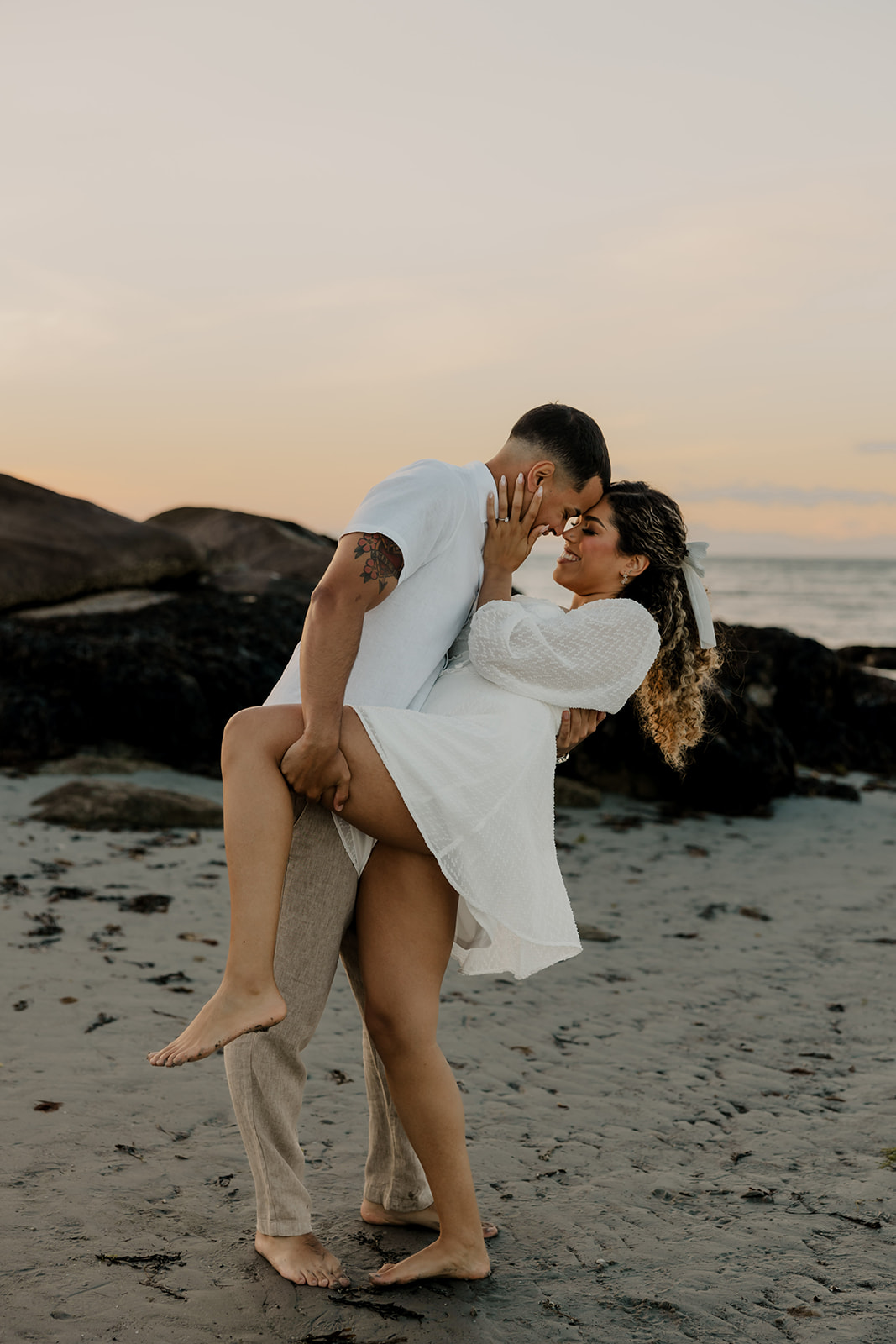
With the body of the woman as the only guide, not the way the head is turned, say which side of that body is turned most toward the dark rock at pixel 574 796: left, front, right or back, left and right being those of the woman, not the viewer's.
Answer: right

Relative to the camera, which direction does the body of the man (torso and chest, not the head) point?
to the viewer's right

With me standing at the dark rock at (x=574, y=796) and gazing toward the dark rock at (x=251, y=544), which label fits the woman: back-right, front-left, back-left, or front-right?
back-left

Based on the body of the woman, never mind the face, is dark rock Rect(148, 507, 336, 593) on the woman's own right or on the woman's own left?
on the woman's own right

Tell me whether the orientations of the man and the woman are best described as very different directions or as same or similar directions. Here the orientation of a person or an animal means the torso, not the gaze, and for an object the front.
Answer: very different directions

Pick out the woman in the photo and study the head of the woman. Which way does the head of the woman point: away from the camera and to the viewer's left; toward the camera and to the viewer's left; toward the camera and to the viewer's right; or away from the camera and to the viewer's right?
toward the camera and to the viewer's left

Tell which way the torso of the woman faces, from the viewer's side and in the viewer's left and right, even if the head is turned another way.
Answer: facing to the left of the viewer

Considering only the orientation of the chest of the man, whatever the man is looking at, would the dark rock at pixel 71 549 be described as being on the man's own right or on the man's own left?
on the man's own left
